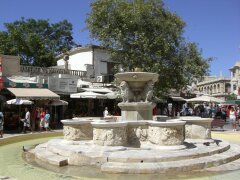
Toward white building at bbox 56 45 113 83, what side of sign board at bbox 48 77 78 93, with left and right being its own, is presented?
back

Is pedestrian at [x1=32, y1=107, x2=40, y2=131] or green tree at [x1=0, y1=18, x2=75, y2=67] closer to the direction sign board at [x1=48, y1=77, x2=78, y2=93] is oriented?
the pedestrian

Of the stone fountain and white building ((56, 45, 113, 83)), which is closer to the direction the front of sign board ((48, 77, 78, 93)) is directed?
the stone fountain

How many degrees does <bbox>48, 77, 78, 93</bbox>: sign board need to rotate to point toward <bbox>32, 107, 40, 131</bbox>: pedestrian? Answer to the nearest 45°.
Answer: approximately 45° to its right

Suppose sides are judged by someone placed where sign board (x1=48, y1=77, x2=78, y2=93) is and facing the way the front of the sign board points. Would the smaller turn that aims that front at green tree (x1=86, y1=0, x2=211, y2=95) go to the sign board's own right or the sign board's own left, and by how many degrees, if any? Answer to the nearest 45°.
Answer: approximately 45° to the sign board's own left

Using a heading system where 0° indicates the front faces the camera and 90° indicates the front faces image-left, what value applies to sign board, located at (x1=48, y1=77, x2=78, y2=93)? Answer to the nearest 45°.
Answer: approximately 0°

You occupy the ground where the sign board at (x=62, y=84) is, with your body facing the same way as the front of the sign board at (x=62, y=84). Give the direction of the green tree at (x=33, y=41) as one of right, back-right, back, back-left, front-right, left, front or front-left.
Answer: back

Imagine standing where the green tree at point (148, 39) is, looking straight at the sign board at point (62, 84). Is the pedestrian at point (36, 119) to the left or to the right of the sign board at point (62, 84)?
left

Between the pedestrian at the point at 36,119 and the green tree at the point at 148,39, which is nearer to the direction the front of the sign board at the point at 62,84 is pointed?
the pedestrian

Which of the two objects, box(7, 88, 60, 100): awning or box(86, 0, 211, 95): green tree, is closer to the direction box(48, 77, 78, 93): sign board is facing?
the awning

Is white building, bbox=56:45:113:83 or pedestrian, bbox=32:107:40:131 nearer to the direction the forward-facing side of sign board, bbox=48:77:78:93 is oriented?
the pedestrian

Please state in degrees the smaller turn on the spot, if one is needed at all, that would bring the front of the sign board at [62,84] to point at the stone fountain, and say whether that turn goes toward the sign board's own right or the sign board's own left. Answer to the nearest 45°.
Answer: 0° — it already faces it
